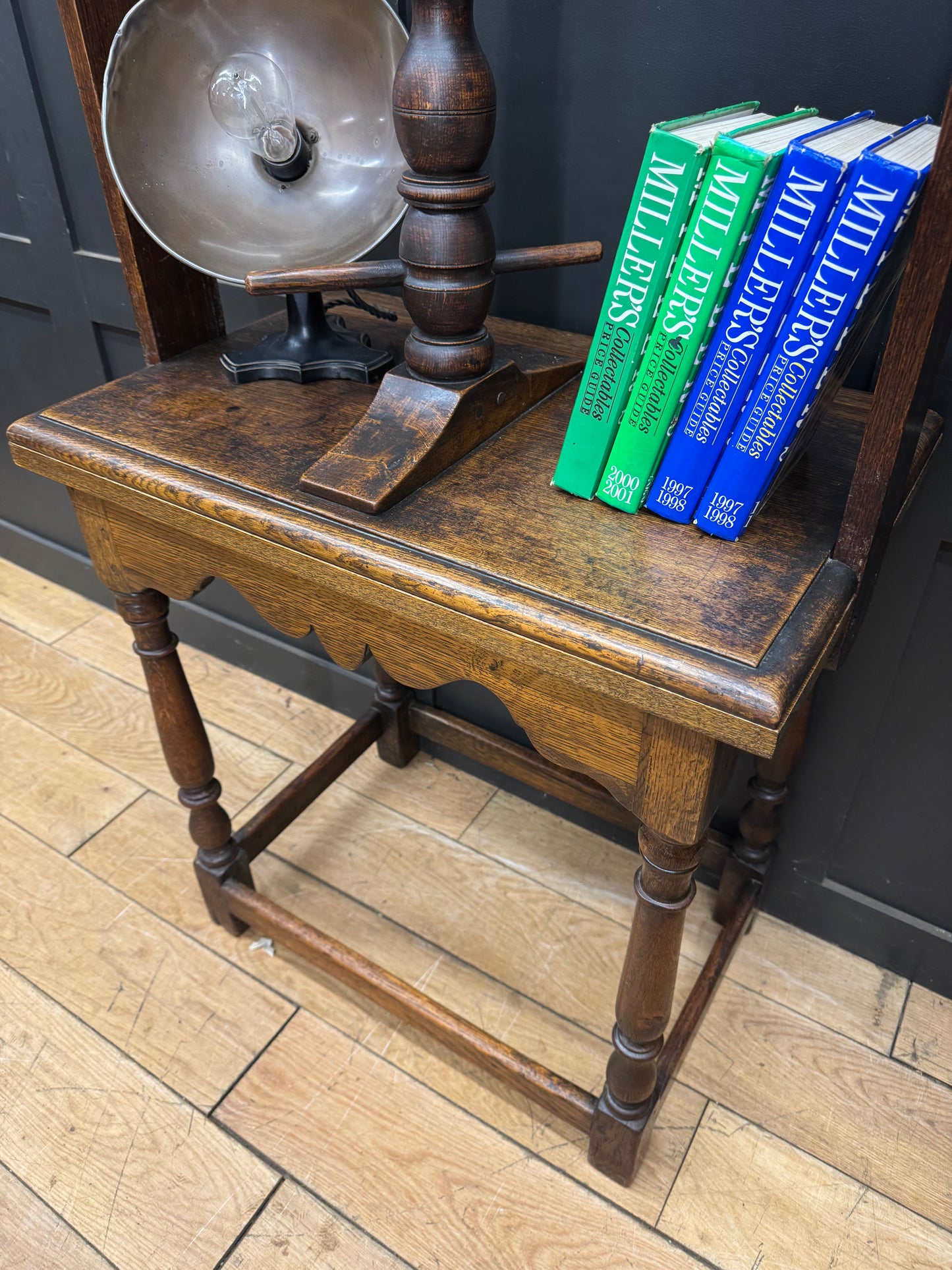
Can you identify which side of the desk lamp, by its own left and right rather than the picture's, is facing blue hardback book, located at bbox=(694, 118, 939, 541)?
left

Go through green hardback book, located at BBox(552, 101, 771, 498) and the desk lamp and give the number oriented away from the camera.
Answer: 0

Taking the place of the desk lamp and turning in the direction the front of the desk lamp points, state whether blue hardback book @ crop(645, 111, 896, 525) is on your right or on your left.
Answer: on your left

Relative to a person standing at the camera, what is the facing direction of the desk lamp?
facing the viewer and to the left of the viewer
